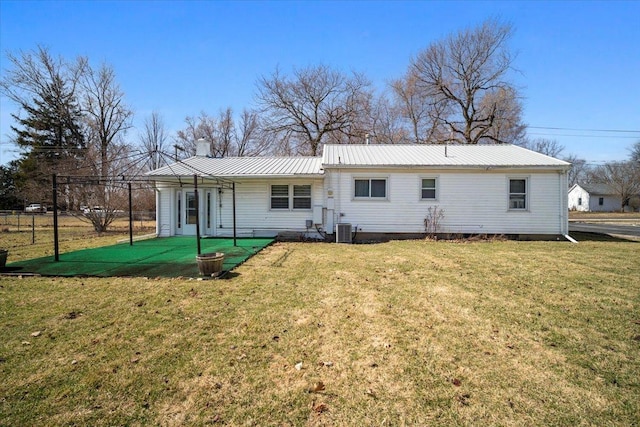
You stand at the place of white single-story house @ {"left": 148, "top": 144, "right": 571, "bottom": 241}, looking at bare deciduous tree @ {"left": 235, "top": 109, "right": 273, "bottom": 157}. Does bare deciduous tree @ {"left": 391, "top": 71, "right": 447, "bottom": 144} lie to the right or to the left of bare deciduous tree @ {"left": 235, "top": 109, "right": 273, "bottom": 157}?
right

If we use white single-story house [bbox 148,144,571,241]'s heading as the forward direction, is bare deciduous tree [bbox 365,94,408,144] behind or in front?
in front

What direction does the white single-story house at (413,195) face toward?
away from the camera

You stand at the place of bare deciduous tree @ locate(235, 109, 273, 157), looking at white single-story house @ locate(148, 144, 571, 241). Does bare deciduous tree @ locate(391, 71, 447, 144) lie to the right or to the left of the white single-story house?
left

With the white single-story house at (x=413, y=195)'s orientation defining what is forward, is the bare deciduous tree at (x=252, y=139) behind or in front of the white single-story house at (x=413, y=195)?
in front

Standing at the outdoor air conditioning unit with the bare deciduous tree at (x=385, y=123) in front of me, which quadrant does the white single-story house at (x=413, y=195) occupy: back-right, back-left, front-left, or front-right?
front-right
